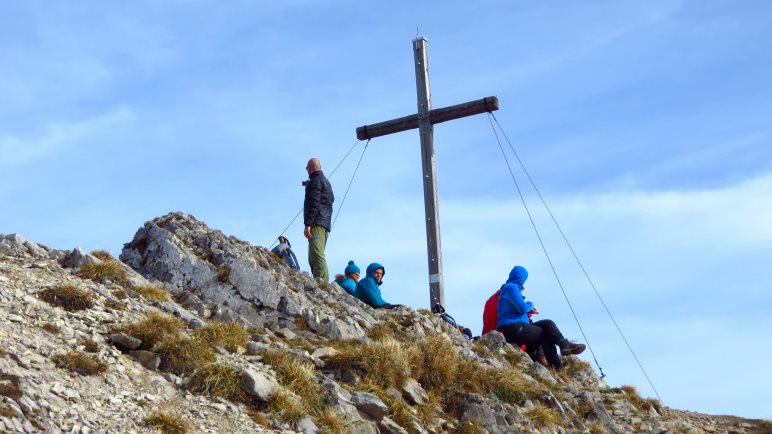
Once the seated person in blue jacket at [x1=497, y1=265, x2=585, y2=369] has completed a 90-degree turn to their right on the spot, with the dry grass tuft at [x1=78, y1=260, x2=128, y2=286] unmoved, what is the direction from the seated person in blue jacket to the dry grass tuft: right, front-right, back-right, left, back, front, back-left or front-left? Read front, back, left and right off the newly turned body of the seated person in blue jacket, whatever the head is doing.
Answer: front-right

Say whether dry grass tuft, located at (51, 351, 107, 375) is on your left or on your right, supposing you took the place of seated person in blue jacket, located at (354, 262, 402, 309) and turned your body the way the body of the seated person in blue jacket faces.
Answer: on your right

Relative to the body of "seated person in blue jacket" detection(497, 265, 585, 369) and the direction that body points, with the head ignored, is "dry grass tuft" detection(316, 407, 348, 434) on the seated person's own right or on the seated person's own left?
on the seated person's own right

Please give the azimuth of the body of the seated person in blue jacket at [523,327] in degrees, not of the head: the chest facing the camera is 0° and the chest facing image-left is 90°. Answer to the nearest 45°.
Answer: approximately 270°

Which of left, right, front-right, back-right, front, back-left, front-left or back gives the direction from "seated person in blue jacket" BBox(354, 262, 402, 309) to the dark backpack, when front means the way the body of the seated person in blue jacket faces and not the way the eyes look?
back
